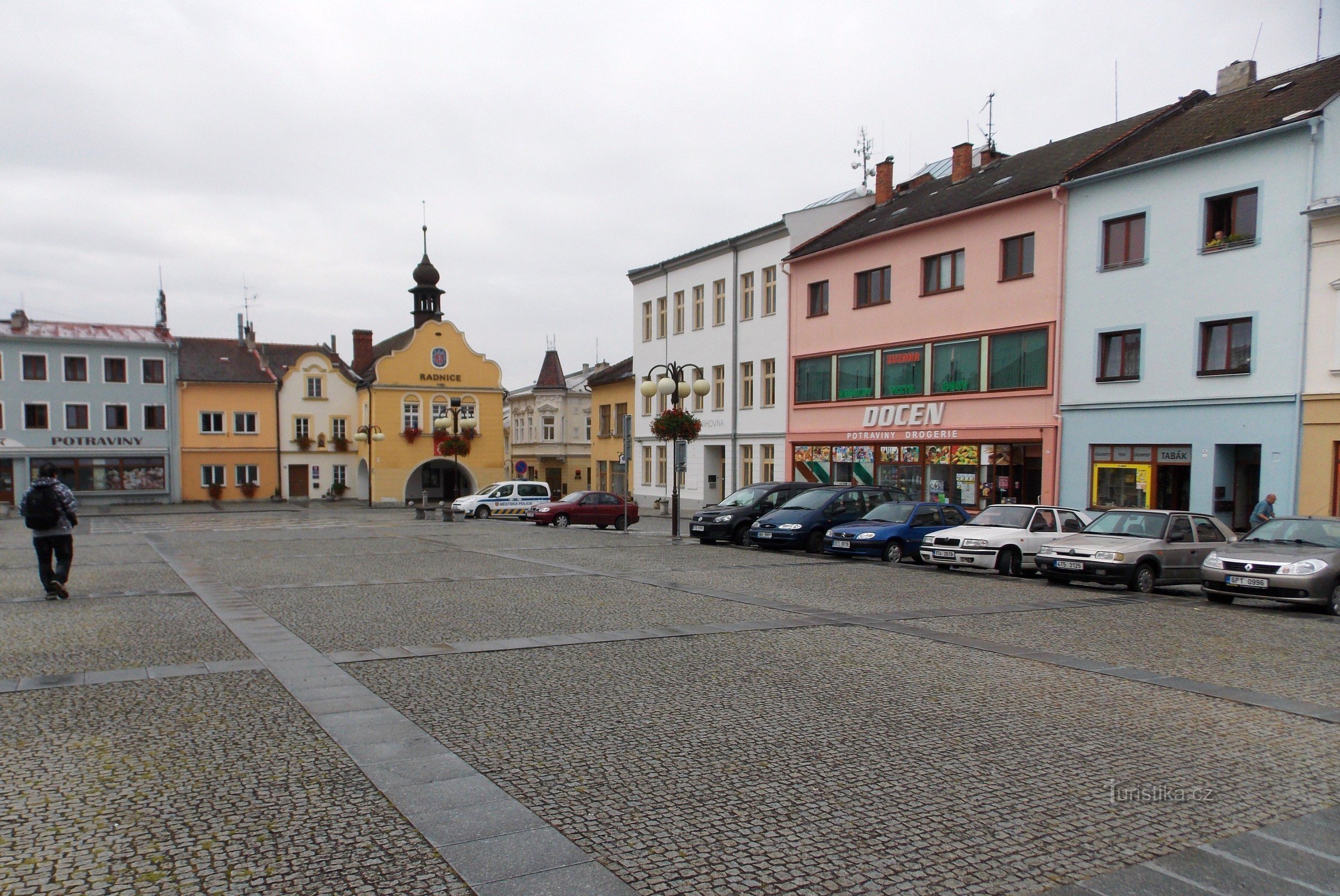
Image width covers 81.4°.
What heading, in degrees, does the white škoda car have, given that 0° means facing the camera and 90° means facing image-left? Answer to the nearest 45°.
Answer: approximately 45°

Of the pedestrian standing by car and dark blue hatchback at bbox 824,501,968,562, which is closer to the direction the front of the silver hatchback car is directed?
the dark blue hatchback

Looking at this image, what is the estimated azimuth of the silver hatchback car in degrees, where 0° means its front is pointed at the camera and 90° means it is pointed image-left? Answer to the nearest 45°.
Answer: approximately 45°

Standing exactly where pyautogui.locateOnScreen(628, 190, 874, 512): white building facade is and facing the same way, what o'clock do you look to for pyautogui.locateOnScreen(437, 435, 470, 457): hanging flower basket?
The hanging flower basket is roughly at 2 o'clock from the white building facade.

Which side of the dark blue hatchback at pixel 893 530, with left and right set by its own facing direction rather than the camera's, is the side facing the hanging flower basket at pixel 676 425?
right
